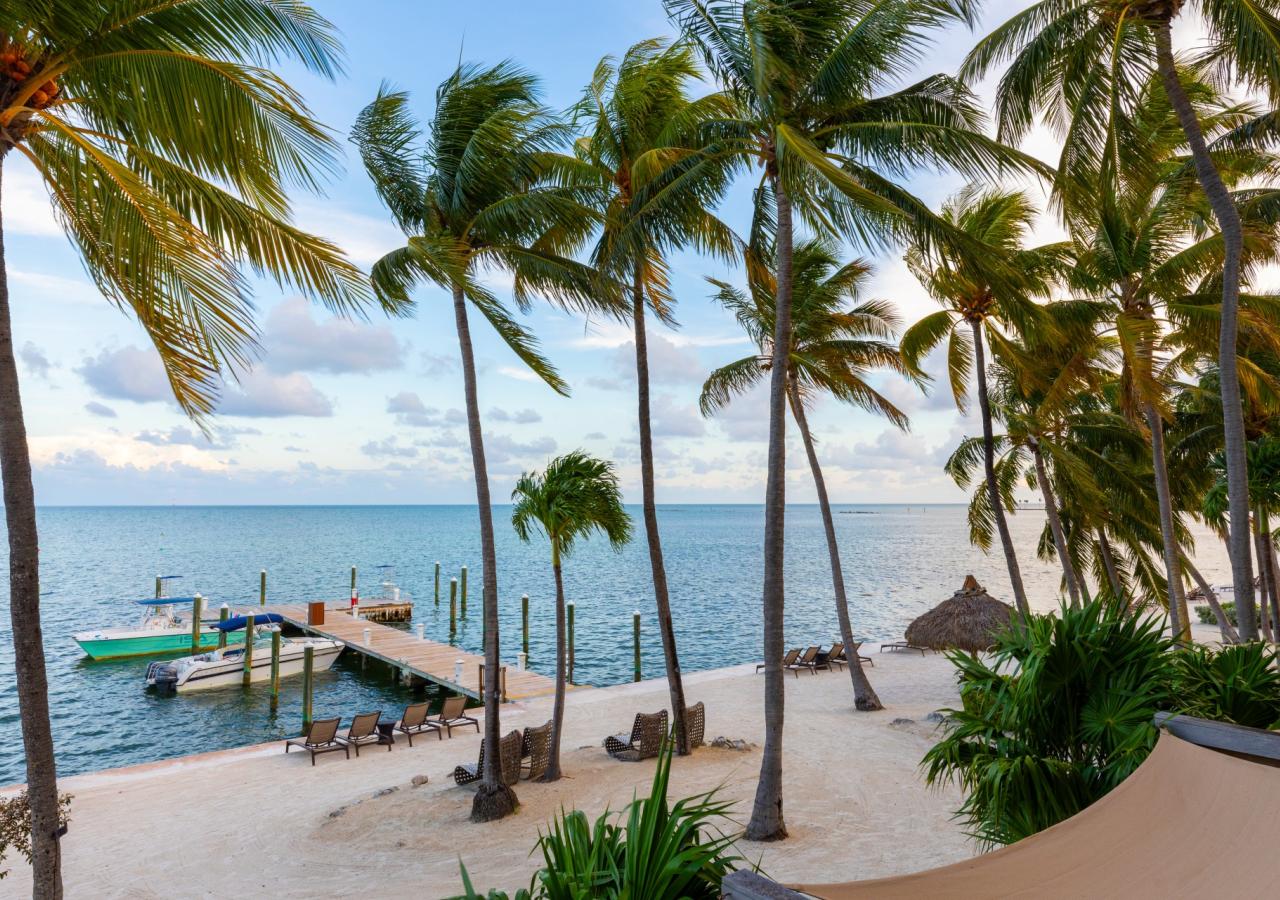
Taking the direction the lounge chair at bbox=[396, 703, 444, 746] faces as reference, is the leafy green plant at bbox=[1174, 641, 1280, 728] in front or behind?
behind

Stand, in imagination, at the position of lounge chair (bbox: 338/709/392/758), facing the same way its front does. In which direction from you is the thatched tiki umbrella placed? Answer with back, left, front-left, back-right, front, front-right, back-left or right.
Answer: back-right

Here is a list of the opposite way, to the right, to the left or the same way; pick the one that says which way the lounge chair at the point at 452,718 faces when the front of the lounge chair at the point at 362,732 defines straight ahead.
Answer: the same way

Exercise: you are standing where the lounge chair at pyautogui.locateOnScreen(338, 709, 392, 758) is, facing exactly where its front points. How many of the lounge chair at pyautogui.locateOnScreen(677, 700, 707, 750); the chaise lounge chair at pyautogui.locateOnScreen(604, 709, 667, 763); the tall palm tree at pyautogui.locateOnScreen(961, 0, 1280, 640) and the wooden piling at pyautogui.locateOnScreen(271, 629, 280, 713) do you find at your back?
3

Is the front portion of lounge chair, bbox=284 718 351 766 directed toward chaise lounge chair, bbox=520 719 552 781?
no

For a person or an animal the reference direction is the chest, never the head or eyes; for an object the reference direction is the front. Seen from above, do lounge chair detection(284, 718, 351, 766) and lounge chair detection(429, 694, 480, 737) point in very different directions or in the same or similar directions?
same or similar directions

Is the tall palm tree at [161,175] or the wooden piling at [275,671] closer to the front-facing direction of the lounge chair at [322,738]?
the wooden piling

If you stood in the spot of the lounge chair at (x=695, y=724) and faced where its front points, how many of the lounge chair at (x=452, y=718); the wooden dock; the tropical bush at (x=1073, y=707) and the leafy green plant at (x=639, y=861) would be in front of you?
2

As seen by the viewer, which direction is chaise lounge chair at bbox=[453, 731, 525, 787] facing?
to the viewer's left

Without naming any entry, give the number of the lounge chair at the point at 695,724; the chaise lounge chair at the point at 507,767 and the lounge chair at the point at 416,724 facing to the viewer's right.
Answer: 0

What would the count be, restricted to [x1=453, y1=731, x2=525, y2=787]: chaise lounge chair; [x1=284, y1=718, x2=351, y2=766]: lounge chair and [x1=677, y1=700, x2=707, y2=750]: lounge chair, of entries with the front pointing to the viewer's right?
0

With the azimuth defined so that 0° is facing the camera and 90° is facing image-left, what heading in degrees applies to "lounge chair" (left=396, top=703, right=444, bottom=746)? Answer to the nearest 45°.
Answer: approximately 135°

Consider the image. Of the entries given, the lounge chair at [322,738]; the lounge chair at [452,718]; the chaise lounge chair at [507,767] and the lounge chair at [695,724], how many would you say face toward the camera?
0
